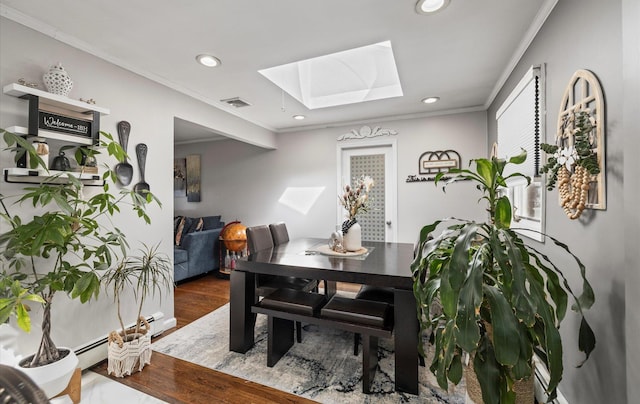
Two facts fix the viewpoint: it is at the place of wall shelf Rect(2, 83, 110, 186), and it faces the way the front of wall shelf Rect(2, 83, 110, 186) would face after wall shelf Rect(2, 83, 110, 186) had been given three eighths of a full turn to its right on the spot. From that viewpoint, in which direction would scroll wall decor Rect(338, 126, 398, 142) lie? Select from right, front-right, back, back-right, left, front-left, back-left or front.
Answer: back

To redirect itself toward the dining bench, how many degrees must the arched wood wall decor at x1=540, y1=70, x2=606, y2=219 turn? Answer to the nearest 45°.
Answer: approximately 45° to its right

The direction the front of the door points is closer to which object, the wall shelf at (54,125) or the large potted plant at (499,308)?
the large potted plant

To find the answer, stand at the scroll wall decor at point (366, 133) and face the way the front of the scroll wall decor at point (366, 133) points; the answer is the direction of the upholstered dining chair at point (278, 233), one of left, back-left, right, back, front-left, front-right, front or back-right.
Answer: front-right

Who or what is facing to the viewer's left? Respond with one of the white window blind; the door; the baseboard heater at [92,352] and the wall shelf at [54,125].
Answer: the white window blind

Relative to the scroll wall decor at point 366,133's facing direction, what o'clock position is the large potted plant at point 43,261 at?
The large potted plant is roughly at 1 o'clock from the scroll wall decor.

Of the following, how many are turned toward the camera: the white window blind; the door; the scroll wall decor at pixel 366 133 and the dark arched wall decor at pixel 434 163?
3

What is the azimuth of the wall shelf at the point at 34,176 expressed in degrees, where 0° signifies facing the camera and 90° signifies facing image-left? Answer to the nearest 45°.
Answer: approximately 315°

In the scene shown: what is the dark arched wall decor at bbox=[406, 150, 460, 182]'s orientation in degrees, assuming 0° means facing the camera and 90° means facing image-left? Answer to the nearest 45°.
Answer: approximately 0°

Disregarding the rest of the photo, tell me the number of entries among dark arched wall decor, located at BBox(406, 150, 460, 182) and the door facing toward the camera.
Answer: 2

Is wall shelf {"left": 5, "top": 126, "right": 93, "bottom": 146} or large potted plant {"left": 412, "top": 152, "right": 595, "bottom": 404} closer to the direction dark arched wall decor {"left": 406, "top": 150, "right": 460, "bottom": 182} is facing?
the large potted plant

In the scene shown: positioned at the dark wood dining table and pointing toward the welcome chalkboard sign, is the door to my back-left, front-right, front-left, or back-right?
back-right

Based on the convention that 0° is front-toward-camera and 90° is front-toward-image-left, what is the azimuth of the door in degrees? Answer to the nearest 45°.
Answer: approximately 0°

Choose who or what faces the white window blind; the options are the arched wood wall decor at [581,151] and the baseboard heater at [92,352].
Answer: the baseboard heater
